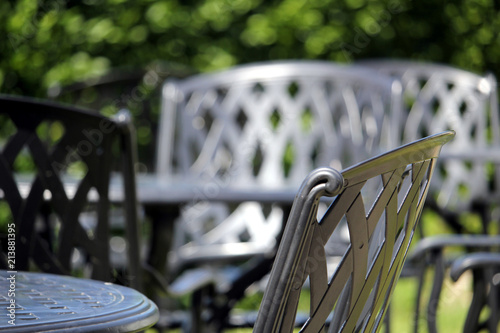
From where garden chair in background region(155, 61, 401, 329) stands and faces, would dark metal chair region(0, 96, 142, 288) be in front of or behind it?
in front

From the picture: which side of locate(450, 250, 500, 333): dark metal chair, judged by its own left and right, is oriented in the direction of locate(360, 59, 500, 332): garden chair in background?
right

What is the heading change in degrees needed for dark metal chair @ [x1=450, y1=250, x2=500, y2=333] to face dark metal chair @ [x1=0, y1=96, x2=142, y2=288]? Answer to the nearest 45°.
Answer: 0° — it already faces it

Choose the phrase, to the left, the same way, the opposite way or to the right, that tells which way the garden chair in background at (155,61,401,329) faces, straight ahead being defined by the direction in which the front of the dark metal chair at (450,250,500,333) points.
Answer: to the left

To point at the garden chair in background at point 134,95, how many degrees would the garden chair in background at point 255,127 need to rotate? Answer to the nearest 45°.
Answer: approximately 135° to its right

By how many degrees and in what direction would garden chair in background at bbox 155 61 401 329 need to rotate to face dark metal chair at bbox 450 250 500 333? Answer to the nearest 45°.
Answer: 0° — it already faces it

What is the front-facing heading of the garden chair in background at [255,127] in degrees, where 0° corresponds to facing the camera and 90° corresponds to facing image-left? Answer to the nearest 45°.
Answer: approximately 0°

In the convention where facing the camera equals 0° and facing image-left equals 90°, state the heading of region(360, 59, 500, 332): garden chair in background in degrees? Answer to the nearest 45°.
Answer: approximately 45°

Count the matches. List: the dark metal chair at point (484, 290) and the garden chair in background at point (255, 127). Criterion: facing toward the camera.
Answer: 1

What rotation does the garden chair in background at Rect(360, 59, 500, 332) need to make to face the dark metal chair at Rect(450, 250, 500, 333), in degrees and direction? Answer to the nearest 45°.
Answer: approximately 45° to its left

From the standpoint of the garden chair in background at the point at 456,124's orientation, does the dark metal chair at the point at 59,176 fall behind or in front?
in front

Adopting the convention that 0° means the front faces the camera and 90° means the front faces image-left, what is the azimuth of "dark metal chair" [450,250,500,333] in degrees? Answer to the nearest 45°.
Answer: approximately 90°
